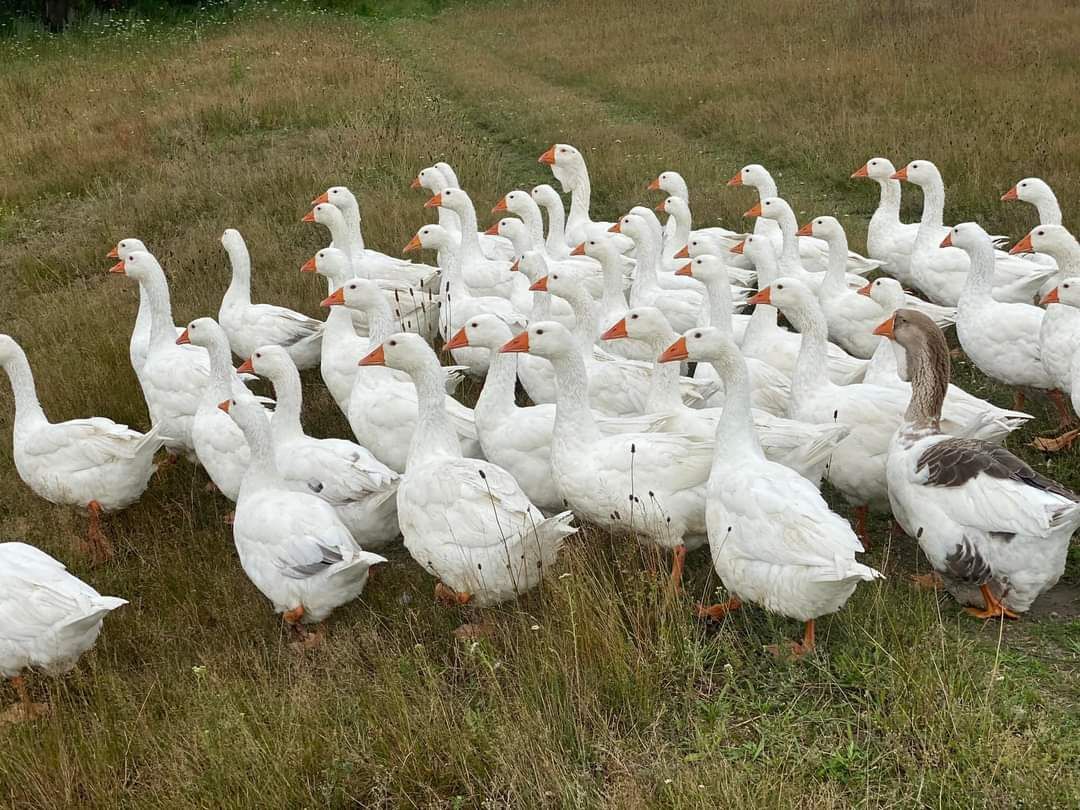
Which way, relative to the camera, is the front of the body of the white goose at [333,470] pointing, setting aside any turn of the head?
to the viewer's left

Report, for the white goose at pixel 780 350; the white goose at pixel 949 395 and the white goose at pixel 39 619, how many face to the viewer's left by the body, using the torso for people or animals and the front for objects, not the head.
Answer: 3

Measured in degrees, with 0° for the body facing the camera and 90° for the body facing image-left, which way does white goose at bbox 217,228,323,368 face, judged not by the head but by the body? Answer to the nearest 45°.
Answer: approximately 90°

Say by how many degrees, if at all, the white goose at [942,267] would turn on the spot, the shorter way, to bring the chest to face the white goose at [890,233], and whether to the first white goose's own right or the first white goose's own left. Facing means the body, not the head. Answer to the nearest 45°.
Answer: approximately 45° to the first white goose's own right

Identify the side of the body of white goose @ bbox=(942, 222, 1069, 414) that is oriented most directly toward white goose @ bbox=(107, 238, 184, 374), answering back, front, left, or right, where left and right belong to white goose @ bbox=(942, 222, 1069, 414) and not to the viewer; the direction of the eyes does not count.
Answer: front

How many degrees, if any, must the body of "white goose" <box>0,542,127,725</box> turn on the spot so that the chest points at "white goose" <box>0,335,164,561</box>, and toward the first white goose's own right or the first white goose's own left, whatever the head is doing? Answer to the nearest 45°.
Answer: approximately 90° to the first white goose's own right

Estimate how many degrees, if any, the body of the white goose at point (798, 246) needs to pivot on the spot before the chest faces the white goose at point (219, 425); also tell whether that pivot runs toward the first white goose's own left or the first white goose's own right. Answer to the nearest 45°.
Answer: approximately 45° to the first white goose's own left

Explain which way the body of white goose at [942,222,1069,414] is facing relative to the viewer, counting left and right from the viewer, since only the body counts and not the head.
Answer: facing to the left of the viewer

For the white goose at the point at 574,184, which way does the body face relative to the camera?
to the viewer's left

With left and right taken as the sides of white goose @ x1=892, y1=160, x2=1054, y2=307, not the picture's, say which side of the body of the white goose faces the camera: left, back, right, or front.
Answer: left

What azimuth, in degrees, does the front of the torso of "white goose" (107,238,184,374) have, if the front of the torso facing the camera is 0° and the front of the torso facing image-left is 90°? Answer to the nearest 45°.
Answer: approximately 90°

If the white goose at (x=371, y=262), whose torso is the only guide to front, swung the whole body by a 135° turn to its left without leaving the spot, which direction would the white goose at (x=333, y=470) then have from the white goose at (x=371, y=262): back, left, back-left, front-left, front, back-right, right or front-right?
front-right

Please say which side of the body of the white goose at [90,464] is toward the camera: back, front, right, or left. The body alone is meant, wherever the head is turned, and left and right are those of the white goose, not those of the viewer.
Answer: left

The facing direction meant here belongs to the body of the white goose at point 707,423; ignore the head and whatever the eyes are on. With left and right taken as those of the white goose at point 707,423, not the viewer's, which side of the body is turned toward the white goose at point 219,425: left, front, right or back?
front

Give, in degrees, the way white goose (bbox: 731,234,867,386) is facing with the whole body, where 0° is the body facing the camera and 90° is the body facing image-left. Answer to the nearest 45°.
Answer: approximately 90°

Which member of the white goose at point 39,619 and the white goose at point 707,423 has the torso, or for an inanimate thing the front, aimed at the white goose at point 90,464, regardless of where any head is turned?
the white goose at point 707,423
